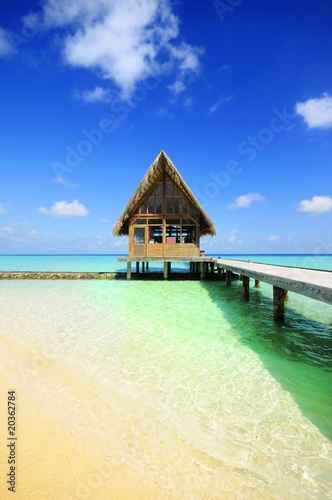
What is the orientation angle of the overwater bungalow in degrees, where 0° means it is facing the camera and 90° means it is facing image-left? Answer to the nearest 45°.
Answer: approximately 0°
